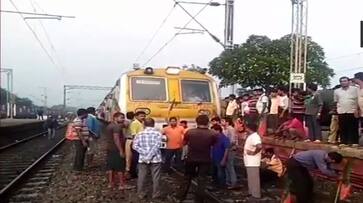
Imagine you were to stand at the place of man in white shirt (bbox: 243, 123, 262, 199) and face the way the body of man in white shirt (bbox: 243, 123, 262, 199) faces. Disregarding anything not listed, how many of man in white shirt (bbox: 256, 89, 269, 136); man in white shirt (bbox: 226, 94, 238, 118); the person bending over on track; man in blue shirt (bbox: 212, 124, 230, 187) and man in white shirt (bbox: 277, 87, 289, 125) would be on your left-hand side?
1

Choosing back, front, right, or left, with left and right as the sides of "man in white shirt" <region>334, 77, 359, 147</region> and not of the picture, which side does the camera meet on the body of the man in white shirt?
front

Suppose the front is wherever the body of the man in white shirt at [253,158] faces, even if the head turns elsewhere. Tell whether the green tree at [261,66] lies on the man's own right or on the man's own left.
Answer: on the man's own right

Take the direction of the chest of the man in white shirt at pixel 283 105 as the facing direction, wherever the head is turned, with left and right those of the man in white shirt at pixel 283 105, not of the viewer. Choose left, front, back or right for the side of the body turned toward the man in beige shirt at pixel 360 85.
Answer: left

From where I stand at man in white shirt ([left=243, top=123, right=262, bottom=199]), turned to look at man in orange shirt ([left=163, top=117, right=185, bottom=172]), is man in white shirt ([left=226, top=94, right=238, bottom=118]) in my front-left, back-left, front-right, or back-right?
front-right

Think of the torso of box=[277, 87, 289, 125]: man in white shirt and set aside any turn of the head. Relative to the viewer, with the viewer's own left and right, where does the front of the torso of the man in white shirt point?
facing the viewer and to the left of the viewer
